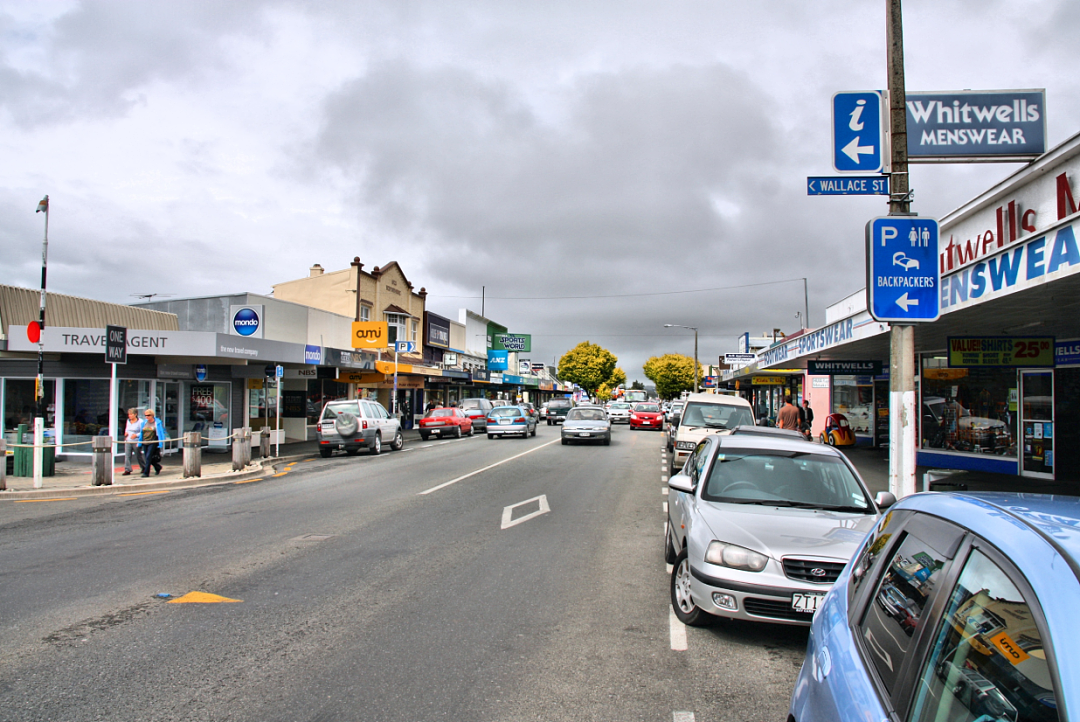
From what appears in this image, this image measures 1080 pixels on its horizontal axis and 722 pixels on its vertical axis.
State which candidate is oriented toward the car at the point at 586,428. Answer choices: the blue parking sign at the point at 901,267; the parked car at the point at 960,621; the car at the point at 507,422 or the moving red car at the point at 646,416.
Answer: the moving red car at the point at 646,416

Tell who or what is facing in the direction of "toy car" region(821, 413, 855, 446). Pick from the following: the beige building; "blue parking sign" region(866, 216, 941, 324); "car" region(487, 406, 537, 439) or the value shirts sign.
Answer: the beige building

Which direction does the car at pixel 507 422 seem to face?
away from the camera

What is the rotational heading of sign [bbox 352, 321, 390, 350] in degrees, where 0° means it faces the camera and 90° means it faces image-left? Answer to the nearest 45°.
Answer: approximately 0°

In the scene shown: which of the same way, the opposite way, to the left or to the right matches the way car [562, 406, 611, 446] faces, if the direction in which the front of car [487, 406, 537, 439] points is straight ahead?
the opposite way

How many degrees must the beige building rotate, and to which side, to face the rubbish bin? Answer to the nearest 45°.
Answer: approximately 45° to its right

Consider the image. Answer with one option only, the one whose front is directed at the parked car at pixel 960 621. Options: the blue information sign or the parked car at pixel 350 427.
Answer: the blue information sign

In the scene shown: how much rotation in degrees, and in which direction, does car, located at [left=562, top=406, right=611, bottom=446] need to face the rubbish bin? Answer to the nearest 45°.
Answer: approximately 45° to its right

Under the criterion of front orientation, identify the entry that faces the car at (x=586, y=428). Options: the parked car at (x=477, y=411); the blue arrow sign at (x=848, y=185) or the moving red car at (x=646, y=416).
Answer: the moving red car at (x=646, y=416)
